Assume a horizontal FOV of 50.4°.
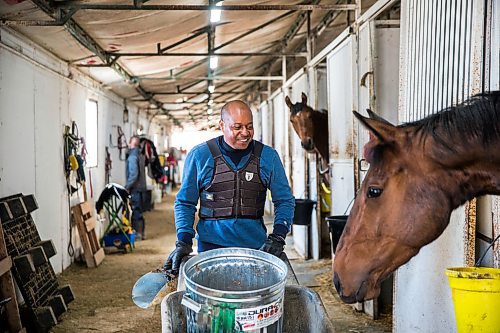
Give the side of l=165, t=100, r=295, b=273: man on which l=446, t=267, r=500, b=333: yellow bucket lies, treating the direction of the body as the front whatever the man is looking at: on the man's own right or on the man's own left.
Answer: on the man's own left

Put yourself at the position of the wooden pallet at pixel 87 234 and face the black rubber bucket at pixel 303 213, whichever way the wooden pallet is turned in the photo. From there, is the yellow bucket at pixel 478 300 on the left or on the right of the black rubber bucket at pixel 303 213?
right

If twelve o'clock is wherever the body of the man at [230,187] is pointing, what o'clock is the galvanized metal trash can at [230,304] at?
The galvanized metal trash can is roughly at 12 o'clock from the man.

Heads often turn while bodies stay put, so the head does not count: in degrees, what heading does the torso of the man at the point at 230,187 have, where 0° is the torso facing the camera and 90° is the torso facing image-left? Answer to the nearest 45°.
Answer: approximately 0°

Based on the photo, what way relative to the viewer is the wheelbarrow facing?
toward the camera

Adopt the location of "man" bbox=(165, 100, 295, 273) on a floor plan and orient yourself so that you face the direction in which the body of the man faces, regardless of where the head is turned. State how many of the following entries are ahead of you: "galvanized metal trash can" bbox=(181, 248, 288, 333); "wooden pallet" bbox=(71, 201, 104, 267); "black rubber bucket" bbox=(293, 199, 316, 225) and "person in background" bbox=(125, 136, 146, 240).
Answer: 1

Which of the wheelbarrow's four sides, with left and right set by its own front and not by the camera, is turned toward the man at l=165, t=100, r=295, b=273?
back

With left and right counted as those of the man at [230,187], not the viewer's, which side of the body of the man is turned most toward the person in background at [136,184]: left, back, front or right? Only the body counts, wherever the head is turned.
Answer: back
